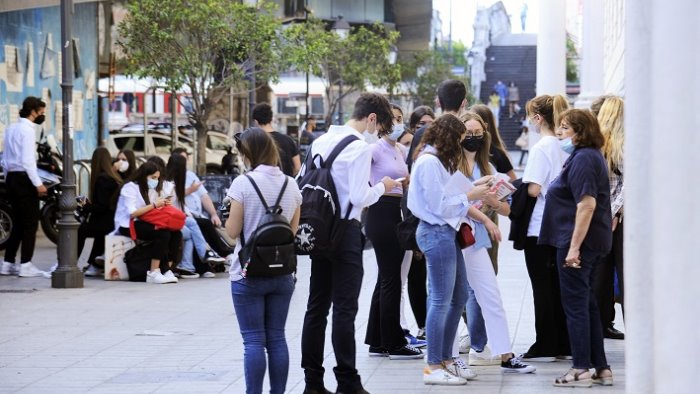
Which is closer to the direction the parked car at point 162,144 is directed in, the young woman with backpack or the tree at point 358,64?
the tree

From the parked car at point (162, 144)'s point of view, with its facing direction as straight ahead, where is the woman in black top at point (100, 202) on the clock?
The woman in black top is roughly at 3 o'clock from the parked car.

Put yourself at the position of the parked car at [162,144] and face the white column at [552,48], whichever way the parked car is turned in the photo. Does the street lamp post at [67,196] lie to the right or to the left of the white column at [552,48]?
right

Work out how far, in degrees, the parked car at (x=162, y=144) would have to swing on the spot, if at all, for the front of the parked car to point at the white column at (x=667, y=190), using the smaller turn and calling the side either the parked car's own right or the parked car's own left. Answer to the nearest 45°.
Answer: approximately 90° to the parked car's own right

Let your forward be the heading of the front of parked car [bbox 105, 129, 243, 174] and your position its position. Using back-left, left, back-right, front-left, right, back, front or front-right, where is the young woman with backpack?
right

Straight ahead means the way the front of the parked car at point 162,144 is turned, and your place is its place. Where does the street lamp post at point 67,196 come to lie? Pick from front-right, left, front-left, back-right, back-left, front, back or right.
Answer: right

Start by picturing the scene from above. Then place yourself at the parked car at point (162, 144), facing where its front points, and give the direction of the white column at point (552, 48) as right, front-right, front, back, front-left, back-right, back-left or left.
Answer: front-right
